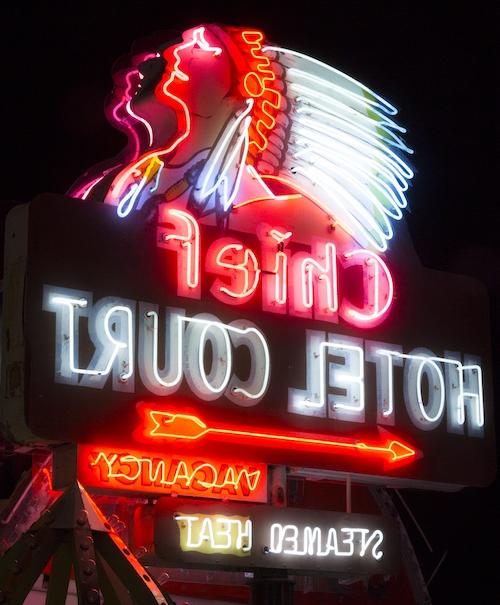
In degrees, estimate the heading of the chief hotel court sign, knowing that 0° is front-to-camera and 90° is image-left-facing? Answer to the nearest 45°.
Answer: approximately 315°
